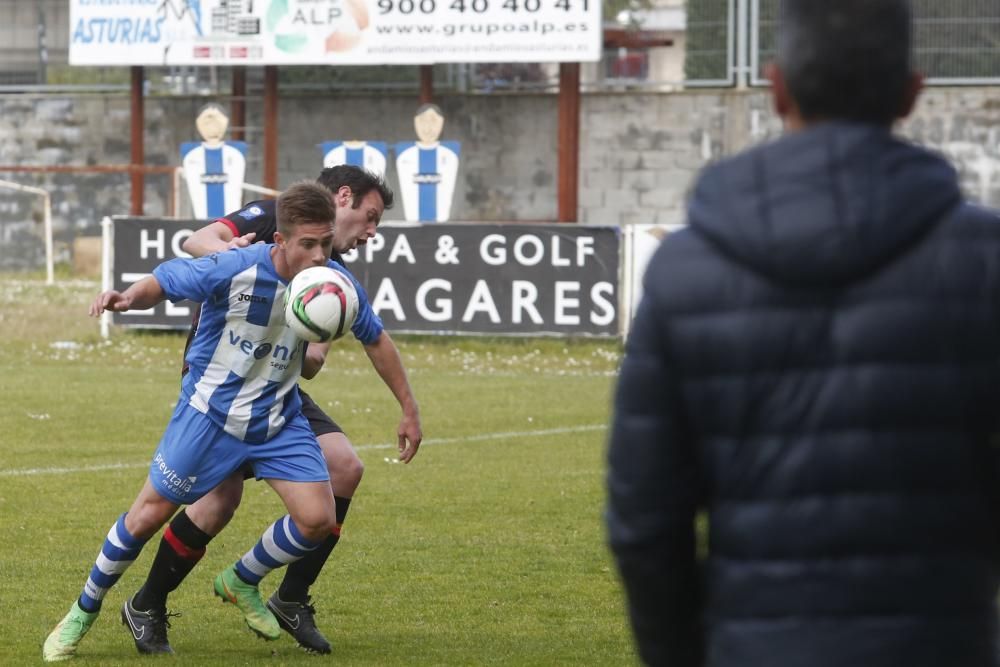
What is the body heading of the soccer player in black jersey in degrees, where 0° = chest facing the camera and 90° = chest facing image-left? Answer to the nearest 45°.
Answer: approximately 315°

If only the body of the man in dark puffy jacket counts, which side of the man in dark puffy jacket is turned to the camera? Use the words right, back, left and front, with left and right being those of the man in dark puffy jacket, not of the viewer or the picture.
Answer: back

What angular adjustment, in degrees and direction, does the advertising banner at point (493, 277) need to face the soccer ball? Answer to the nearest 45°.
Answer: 0° — it already faces it

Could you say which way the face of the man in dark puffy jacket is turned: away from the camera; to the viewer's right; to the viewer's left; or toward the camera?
away from the camera

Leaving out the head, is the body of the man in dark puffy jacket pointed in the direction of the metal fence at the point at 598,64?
yes

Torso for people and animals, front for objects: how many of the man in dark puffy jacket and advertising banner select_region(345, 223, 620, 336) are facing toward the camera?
1
